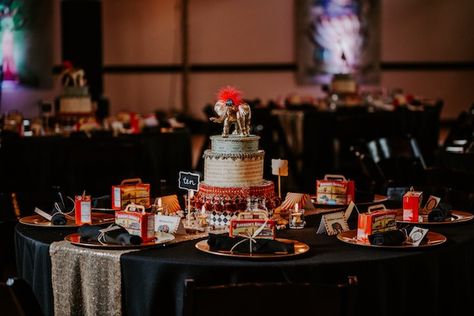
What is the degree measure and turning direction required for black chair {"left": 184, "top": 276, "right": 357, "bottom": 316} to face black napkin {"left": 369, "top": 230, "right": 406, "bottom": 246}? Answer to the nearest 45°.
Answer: approximately 45° to its right

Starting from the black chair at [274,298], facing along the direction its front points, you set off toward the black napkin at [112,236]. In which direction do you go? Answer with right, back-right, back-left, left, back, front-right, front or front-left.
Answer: front-left

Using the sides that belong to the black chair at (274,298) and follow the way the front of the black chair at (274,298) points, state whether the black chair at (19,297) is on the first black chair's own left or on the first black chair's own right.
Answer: on the first black chair's own left

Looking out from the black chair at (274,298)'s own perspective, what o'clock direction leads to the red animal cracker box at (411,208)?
The red animal cracker box is roughly at 1 o'clock from the black chair.

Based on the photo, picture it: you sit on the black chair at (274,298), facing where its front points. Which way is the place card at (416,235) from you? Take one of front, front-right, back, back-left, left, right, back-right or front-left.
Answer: front-right

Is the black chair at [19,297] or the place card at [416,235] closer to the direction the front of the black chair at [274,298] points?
the place card

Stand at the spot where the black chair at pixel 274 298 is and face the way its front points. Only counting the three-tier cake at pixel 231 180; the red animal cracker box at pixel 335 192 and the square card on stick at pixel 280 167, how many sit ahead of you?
3

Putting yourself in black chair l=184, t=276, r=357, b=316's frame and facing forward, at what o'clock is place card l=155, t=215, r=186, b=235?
The place card is roughly at 11 o'clock from the black chair.

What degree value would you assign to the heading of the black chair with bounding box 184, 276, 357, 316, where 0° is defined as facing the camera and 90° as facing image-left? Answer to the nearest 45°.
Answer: approximately 180°

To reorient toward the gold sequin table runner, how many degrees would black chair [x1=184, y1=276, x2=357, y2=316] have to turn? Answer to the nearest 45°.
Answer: approximately 45° to its left

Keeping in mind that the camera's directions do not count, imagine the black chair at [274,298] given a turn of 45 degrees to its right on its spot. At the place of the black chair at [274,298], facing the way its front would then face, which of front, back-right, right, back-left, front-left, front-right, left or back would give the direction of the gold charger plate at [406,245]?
front

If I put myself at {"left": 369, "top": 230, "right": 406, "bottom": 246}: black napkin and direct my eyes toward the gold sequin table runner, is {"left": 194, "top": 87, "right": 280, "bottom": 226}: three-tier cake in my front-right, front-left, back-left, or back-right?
front-right

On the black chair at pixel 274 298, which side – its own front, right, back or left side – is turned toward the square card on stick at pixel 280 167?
front

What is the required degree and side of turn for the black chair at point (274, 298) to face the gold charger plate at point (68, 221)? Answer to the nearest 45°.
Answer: approximately 45° to its left
